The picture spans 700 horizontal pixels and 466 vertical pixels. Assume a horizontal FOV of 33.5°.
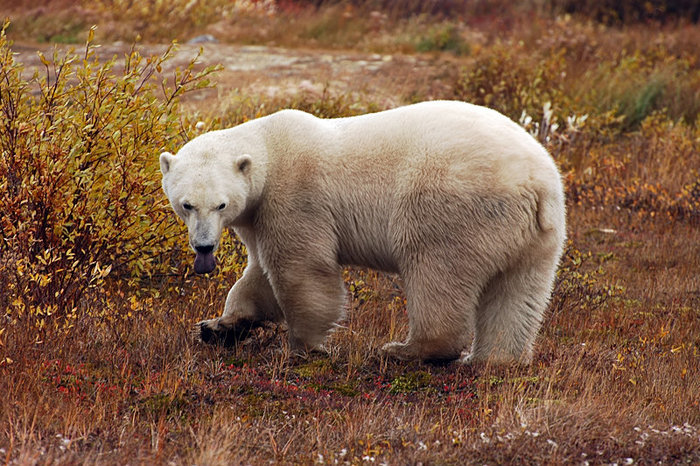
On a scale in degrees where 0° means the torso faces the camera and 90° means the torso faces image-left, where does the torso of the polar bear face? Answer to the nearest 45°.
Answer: approximately 90°

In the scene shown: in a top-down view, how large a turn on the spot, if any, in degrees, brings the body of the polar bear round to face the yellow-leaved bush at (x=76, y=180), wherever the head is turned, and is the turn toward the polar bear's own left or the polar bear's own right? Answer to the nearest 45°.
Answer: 0° — it already faces it

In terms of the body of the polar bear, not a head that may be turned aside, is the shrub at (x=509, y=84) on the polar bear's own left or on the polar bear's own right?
on the polar bear's own right

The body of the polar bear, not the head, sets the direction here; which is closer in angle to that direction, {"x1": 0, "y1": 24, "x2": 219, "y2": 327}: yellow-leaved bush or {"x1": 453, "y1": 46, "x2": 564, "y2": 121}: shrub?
the yellow-leaved bush
